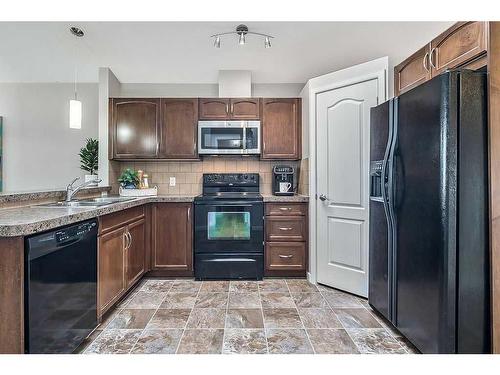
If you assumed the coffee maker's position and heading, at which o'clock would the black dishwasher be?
The black dishwasher is roughly at 1 o'clock from the coffee maker.

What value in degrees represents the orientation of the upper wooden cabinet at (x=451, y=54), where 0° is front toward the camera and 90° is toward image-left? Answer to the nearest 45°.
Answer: approximately 45°

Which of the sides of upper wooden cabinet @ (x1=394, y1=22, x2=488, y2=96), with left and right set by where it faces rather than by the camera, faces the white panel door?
right

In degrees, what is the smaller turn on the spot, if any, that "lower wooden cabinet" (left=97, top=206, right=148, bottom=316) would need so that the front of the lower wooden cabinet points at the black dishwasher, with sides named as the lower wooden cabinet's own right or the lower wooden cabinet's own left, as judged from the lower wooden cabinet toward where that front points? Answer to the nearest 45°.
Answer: approximately 45° to the lower wooden cabinet's own right

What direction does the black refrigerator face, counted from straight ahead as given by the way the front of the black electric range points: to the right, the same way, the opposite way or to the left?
to the right

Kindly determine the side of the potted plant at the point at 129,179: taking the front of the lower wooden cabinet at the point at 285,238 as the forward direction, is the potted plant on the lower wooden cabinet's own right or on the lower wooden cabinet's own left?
on the lower wooden cabinet's own right

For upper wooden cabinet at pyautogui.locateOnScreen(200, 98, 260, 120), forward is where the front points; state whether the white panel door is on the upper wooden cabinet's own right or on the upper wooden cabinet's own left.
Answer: on the upper wooden cabinet's own left

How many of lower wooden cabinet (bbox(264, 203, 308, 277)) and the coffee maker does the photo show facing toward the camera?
2

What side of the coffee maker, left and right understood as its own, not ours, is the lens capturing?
front

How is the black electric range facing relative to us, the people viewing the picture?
facing the viewer

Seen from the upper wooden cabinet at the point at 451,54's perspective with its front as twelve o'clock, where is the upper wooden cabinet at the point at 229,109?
the upper wooden cabinet at the point at 229,109 is roughly at 2 o'clock from the upper wooden cabinet at the point at 451,54.
